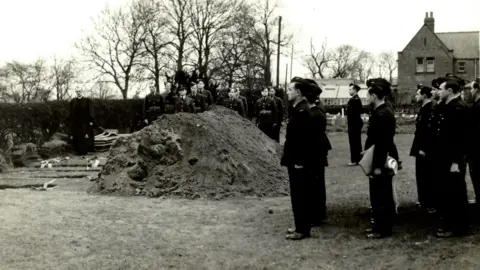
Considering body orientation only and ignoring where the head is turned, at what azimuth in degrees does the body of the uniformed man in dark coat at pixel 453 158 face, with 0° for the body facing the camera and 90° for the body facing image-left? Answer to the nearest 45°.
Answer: approximately 90°

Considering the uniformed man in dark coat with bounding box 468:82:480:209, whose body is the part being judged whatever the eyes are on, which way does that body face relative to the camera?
to the viewer's left

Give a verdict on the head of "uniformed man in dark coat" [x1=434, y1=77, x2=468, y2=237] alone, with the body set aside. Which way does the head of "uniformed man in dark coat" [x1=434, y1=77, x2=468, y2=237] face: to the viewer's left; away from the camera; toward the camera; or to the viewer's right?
to the viewer's left

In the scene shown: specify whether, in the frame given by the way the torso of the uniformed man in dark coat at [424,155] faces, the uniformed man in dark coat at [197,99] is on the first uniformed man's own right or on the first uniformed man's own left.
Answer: on the first uniformed man's own right

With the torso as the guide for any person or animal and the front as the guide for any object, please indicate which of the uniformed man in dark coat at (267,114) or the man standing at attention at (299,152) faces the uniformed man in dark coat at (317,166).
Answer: the uniformed man in dark coat at (267,114)

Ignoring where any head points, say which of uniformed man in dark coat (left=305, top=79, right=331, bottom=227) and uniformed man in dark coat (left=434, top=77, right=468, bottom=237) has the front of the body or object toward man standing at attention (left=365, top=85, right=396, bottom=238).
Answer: uniformed man in dark coat (left=434, top=77, right=468, bottom=237)

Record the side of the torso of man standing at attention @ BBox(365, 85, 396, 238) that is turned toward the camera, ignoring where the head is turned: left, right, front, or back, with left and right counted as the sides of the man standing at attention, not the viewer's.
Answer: left

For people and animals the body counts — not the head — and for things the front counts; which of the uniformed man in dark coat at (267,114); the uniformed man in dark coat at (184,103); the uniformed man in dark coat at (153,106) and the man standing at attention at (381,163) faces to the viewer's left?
the man standing at attention

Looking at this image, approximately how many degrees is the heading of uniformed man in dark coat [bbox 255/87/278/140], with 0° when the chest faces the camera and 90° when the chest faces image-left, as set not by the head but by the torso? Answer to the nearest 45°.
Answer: approximately 0°

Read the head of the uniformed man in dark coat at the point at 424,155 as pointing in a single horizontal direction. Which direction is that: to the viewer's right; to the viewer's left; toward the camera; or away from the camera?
to the viewer's left

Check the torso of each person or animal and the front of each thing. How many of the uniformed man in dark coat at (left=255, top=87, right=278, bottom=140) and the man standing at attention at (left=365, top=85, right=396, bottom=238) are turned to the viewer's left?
1

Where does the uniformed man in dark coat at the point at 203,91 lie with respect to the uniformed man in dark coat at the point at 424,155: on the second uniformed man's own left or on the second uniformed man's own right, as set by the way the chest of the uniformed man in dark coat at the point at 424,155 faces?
on the second uniformed man's own right

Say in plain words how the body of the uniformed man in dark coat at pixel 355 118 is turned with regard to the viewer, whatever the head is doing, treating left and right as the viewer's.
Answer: facing to the left of the viewer

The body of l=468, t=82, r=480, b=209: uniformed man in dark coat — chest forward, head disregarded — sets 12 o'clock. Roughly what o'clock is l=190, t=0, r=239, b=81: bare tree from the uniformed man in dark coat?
The bare tree is roughly at 2 o'clock from the uniformed man in dark coat.
